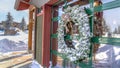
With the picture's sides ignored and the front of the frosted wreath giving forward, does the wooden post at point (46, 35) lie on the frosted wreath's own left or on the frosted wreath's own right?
on the frosted wreath's own right

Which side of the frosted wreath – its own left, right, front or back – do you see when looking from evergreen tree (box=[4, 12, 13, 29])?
right

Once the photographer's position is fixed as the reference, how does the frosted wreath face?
facing the viewer and to the left of the viewer
